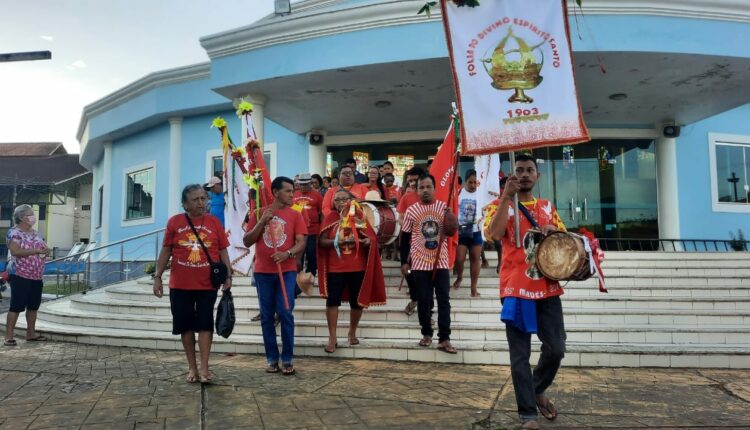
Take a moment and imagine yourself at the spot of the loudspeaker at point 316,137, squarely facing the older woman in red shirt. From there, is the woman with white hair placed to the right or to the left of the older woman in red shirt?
right

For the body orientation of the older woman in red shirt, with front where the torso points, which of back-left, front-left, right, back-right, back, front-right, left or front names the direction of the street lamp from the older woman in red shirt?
back-right

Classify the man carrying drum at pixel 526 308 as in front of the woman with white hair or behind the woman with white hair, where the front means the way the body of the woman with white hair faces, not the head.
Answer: in front

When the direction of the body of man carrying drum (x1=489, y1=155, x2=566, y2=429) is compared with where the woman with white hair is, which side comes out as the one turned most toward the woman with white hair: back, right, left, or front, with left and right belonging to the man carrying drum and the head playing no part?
right

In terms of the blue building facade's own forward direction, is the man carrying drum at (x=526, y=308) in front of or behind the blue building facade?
in front

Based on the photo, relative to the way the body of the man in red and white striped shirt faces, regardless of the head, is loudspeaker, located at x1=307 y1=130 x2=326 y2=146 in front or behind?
behind

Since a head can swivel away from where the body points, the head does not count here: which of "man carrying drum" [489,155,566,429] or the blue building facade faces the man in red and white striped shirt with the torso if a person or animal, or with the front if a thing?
the blue building facade
